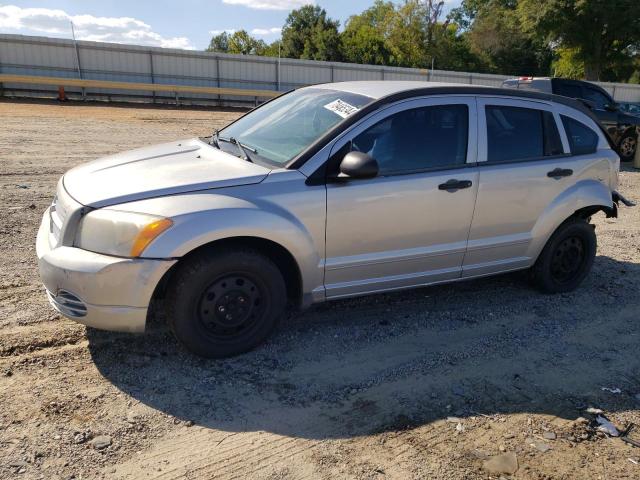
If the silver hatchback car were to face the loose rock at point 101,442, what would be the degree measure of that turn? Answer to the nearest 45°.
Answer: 0° — it already faces it

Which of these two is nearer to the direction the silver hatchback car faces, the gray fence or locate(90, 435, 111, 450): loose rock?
the loose rock

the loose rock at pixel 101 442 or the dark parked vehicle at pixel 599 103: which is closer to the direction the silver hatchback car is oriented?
the loose rock

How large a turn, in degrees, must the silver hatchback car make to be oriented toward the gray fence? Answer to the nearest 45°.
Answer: approximately 135° to its right

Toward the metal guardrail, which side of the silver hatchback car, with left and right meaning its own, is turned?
right

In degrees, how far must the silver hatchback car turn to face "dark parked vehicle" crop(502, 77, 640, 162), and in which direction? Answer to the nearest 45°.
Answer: approximately 180°

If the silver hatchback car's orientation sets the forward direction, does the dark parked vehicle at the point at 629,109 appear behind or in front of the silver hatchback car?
behind

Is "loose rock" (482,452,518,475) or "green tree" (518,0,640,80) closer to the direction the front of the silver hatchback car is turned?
the loose rock

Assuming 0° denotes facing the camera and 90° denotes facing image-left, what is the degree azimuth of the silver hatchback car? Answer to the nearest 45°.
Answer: approximately 45°

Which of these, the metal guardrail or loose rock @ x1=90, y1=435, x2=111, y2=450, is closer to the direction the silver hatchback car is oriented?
the loose rock

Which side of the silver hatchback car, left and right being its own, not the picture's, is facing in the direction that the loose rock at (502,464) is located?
left

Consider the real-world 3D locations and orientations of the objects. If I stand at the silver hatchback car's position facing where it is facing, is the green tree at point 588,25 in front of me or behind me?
behind

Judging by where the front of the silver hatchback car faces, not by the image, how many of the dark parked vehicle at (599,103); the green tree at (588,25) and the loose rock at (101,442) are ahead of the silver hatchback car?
1

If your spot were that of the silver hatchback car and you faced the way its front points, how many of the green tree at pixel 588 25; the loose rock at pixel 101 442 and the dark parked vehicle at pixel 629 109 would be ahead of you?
1
